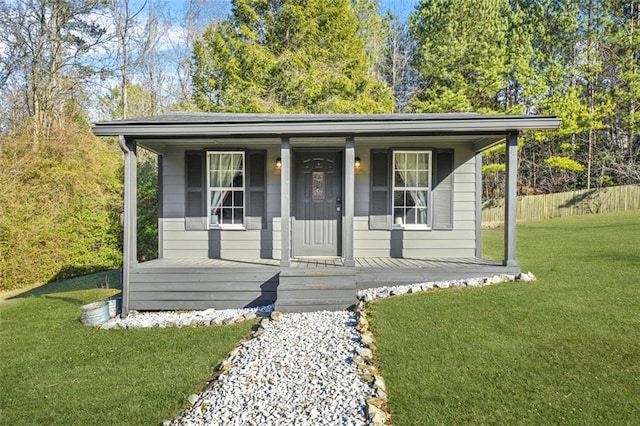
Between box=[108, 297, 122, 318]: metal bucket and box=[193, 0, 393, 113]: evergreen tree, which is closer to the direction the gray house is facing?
the metal bucket

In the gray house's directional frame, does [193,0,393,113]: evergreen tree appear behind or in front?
behind

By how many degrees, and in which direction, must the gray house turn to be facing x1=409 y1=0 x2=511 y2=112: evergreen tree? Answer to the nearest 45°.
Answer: approximately 135° to its left

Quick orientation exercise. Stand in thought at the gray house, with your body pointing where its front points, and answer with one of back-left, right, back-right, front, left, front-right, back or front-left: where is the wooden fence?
back-left

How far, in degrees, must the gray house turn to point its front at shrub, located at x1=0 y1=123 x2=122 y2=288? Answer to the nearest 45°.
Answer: approximately 90° to its right

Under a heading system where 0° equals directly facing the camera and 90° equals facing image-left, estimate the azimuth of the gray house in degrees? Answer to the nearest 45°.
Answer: approximately 0°

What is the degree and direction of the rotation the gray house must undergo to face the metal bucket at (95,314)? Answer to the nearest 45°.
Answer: approximately 45° to its right

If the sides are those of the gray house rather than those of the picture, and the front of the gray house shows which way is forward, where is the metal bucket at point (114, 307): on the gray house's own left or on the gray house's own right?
on the gray house's own right
